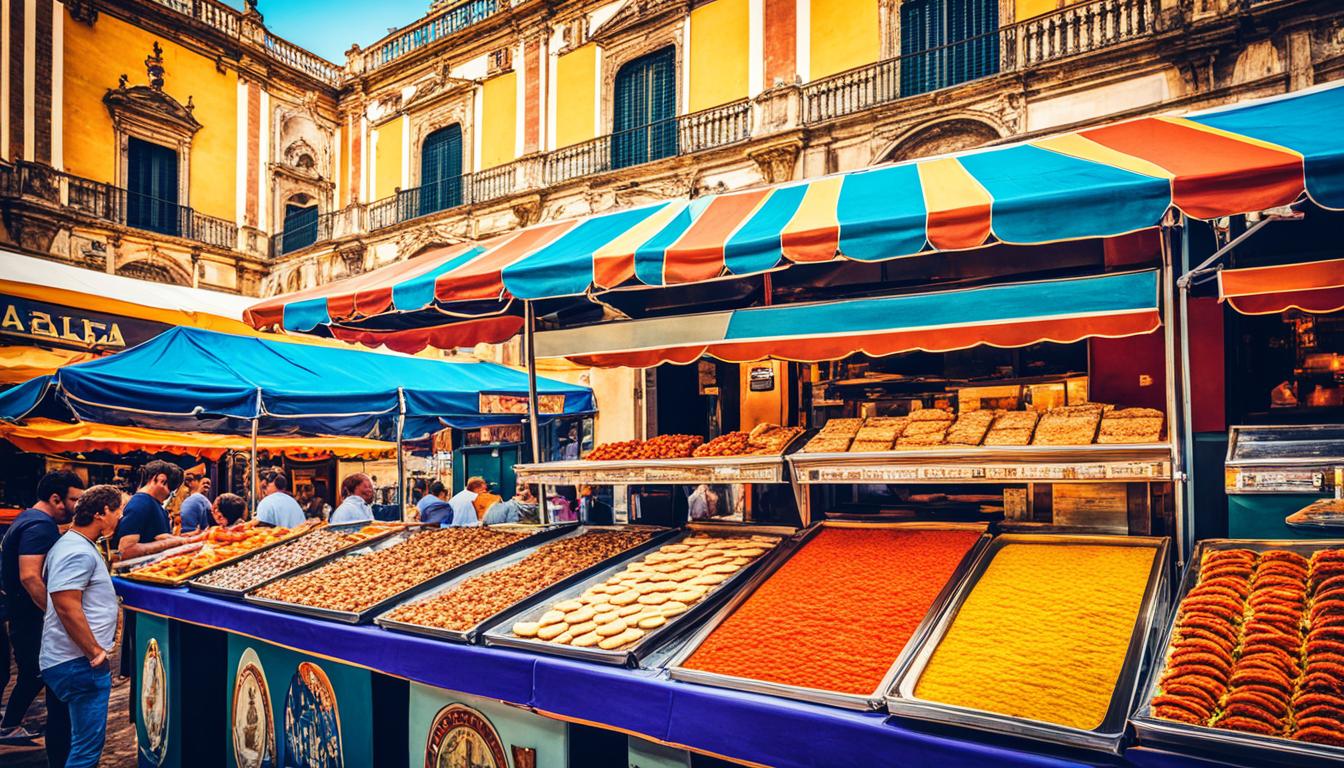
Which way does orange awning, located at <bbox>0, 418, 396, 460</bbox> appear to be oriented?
toward the camera

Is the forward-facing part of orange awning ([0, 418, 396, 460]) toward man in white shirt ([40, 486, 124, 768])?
yes

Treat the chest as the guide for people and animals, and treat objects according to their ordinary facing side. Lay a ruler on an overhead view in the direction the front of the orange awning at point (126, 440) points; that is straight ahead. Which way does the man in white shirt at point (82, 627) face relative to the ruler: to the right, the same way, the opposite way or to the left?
to the left

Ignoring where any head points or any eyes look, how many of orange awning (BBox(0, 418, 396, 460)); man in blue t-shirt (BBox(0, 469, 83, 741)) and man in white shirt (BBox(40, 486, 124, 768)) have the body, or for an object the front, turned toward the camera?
1

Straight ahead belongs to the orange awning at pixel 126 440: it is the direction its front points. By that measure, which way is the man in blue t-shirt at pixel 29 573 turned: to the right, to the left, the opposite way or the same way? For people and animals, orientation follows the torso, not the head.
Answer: to the left

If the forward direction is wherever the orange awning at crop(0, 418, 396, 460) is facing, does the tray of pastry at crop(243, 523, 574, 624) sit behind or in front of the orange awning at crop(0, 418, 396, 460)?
in front

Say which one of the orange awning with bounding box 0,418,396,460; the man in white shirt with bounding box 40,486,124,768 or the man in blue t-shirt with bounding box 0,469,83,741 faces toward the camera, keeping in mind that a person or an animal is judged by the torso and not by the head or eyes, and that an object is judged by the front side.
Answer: the orange awning

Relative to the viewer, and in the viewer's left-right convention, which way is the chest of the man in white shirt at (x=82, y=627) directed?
facing to the right of the viewer

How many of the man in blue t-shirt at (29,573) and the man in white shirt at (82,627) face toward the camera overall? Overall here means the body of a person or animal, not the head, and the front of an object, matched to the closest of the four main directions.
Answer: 0

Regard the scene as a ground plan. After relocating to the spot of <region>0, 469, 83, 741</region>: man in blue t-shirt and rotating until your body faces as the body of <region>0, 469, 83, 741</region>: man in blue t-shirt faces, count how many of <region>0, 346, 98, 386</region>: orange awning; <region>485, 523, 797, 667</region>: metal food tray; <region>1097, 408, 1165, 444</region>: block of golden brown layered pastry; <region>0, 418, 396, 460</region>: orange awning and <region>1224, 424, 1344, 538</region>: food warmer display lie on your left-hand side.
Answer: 2

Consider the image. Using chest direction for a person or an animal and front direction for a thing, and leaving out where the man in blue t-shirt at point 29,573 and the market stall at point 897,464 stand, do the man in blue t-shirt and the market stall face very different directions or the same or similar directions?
very different directions

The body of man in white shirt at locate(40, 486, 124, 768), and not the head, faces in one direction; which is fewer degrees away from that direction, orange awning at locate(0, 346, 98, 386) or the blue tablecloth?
the blue tablecloth

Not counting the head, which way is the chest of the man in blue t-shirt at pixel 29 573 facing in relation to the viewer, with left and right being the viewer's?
facing to the right of the viewer

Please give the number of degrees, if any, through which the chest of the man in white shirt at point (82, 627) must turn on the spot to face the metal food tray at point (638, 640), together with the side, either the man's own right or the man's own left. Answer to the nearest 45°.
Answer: approximately 45° to the man's own right

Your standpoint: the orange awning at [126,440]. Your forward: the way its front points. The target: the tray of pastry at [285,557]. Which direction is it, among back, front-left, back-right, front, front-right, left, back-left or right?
front

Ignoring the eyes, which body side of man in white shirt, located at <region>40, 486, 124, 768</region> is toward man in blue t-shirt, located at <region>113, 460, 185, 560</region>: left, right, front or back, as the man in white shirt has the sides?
left
